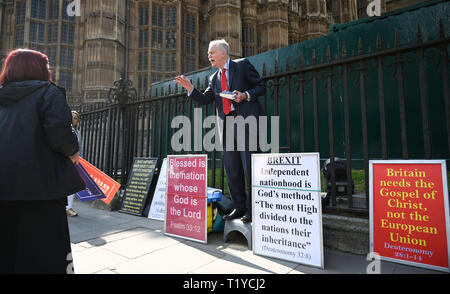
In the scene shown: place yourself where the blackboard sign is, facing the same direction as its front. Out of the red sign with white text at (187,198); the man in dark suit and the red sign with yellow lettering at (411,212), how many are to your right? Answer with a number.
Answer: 0

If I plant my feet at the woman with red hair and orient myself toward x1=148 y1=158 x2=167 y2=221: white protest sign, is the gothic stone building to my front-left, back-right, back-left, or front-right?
front-left

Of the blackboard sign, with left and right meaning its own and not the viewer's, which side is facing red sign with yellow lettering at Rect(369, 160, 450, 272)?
left

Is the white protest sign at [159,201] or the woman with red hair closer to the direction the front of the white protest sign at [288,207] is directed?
the woman with red hair

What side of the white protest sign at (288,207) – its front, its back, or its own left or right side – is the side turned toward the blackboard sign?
right

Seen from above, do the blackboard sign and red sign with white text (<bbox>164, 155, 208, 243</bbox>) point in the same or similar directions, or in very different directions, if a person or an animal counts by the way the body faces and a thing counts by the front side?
same or similar directions

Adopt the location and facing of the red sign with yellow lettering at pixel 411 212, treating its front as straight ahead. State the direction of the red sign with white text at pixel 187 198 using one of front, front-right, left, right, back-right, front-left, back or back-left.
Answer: front-right

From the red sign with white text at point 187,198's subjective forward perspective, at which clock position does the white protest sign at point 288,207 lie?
The white protest sign is roughly at 9 o'clock from the red sign with white text.

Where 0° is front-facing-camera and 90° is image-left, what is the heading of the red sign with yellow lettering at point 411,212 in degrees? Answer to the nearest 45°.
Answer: approximately 45°

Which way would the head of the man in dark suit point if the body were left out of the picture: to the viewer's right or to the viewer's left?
to the viewer's left

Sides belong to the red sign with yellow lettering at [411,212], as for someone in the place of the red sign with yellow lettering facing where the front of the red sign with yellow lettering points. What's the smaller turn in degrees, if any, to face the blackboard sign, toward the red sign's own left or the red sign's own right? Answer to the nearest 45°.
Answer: approximately 45° to the red sign's own right

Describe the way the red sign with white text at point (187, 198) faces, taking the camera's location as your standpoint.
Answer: facing the viewer and to the left of the viewer

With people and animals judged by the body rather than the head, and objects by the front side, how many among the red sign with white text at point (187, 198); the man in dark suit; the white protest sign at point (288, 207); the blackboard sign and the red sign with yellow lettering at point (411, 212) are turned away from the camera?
0

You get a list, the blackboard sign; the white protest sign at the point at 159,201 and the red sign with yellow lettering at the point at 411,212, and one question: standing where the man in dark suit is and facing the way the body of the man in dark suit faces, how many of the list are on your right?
2

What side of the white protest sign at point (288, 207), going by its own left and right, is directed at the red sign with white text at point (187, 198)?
right

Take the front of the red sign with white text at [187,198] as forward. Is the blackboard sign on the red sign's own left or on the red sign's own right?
on the red sign's own right

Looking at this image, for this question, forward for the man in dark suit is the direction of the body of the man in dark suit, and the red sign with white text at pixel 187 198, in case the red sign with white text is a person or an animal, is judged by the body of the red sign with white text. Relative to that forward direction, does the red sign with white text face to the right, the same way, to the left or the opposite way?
the same way

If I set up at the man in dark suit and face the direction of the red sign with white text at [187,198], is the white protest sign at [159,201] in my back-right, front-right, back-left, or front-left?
front-right
